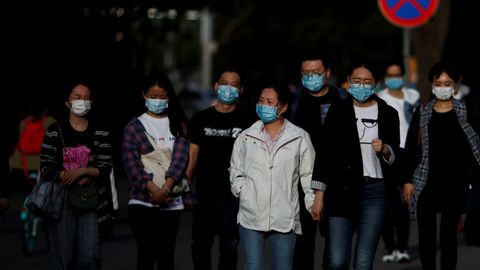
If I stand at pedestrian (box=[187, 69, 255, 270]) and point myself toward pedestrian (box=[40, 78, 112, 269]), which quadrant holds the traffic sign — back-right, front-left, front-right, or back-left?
back-right

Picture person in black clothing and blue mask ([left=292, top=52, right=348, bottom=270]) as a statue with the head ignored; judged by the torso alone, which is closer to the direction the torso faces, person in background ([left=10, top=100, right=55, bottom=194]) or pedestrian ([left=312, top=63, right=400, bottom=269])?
the pedestrian

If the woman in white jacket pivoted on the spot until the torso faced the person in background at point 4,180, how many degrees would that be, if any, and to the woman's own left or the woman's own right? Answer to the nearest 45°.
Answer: approximately 90° to the woman's own right

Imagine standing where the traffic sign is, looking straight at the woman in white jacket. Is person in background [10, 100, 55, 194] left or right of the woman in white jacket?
right

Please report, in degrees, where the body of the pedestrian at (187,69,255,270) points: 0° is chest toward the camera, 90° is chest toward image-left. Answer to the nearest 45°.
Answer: approximately 0°
